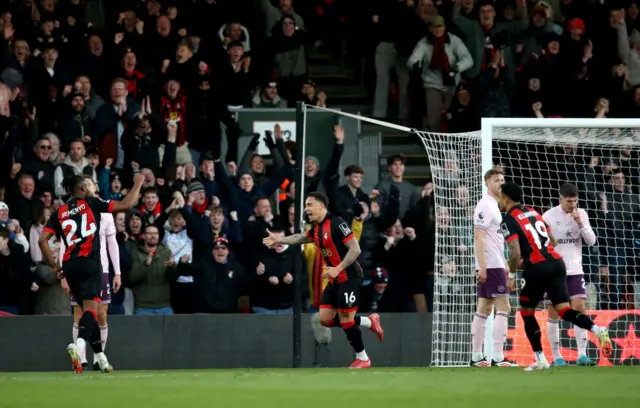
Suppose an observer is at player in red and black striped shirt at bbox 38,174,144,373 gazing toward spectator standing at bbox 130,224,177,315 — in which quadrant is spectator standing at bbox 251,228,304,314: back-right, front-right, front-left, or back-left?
front-right

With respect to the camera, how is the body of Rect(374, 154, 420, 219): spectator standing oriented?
toward the camera

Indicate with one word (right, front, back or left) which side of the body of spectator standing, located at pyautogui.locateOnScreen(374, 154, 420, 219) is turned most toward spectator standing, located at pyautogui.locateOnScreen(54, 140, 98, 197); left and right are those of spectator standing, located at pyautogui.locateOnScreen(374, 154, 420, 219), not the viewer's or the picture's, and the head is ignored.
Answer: right

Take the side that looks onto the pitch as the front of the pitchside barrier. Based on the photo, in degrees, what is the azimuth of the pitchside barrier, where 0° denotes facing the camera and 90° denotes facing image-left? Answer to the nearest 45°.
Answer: approximately 0°

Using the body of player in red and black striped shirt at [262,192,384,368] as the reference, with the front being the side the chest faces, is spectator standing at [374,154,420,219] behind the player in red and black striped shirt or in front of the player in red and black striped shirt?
behind

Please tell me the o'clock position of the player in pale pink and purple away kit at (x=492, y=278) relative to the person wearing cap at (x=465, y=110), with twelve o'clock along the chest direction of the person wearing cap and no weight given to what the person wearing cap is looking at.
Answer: The player in pale pink and purple away kit is roughly at 12 o'clock from the person wearing cap.

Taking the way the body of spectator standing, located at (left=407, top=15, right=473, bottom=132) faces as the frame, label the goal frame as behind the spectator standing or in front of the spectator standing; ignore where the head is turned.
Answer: in front

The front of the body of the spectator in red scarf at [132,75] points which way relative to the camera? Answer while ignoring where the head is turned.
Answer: toward the camera

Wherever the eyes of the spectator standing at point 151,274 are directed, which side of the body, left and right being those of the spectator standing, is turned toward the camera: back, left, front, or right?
front
